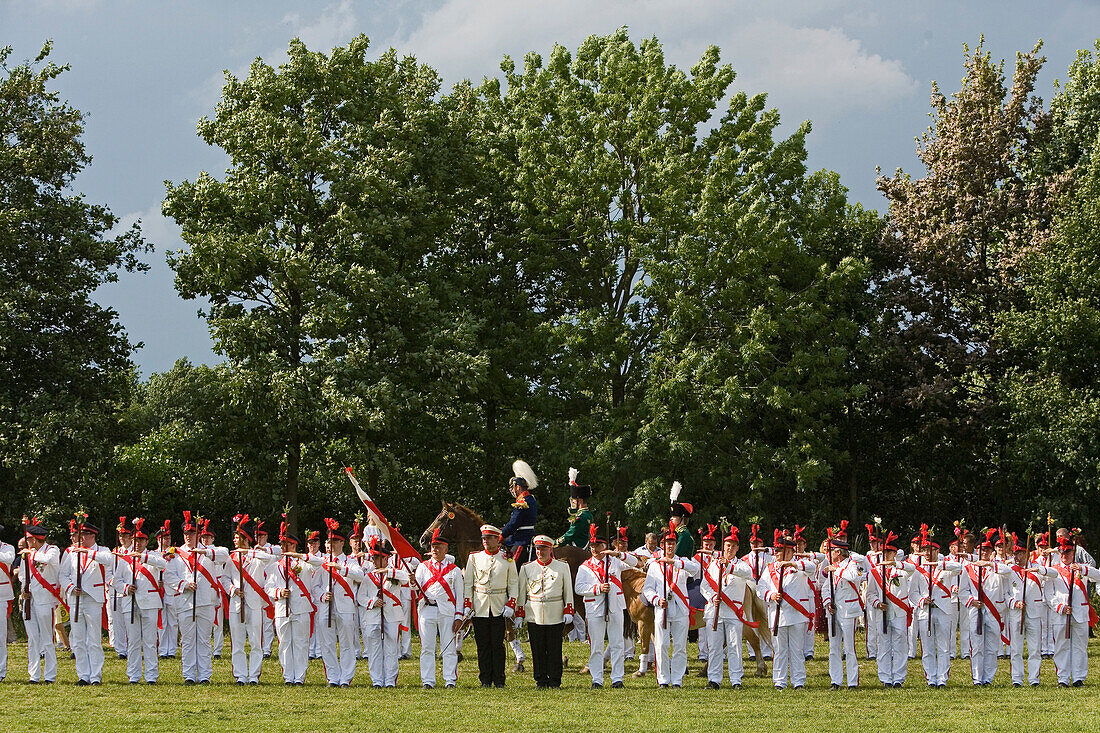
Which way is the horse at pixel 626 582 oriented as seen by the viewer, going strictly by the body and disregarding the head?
to the viewer's left

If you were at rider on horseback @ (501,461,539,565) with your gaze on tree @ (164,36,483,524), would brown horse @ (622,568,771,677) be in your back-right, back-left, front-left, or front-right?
back-right

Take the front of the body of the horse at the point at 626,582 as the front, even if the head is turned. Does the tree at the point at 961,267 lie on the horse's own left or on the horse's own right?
on the horse's own right

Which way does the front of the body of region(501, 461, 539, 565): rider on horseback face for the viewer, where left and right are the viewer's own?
facing to the left of the viewer

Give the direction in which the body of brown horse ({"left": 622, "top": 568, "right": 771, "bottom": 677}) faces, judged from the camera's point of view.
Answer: to the viewer's left

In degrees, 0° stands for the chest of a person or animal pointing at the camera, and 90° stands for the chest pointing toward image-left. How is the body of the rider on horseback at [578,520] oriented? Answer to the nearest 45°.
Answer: approximately 90°
